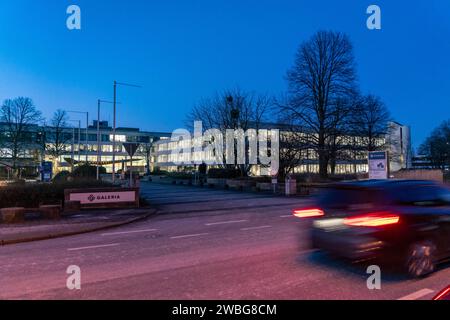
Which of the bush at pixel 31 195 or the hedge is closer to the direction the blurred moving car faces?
the hedge

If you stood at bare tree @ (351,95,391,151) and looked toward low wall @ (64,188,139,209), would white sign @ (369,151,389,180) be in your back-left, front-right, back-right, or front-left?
front-left

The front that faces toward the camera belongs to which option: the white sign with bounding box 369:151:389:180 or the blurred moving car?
the white sign

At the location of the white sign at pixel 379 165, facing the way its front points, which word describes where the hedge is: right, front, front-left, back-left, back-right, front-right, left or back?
back-right

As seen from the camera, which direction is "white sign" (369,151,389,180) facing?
toward the camera

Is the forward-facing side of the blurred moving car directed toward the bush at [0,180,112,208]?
no

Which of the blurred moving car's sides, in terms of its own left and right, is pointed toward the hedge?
left

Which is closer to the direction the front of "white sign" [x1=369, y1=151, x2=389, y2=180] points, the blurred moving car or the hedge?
the blurred moving car

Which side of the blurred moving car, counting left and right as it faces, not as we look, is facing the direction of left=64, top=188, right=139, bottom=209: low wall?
left

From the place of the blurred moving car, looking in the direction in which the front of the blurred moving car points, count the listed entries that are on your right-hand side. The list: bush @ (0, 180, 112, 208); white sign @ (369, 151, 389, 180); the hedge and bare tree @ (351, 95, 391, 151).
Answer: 0

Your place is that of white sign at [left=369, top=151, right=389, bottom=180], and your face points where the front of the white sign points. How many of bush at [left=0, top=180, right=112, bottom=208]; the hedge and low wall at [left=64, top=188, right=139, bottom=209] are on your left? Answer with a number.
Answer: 0

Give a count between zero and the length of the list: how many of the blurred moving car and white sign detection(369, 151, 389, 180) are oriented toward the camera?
1

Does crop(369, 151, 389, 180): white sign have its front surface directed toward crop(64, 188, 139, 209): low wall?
no

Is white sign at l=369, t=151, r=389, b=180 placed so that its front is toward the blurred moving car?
yes

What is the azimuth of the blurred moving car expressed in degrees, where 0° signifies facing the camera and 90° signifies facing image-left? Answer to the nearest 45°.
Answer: approximately 225°

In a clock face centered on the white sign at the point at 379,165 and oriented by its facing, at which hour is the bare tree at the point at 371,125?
The bare tree is roughly at 6 o'clock from the white sign.
